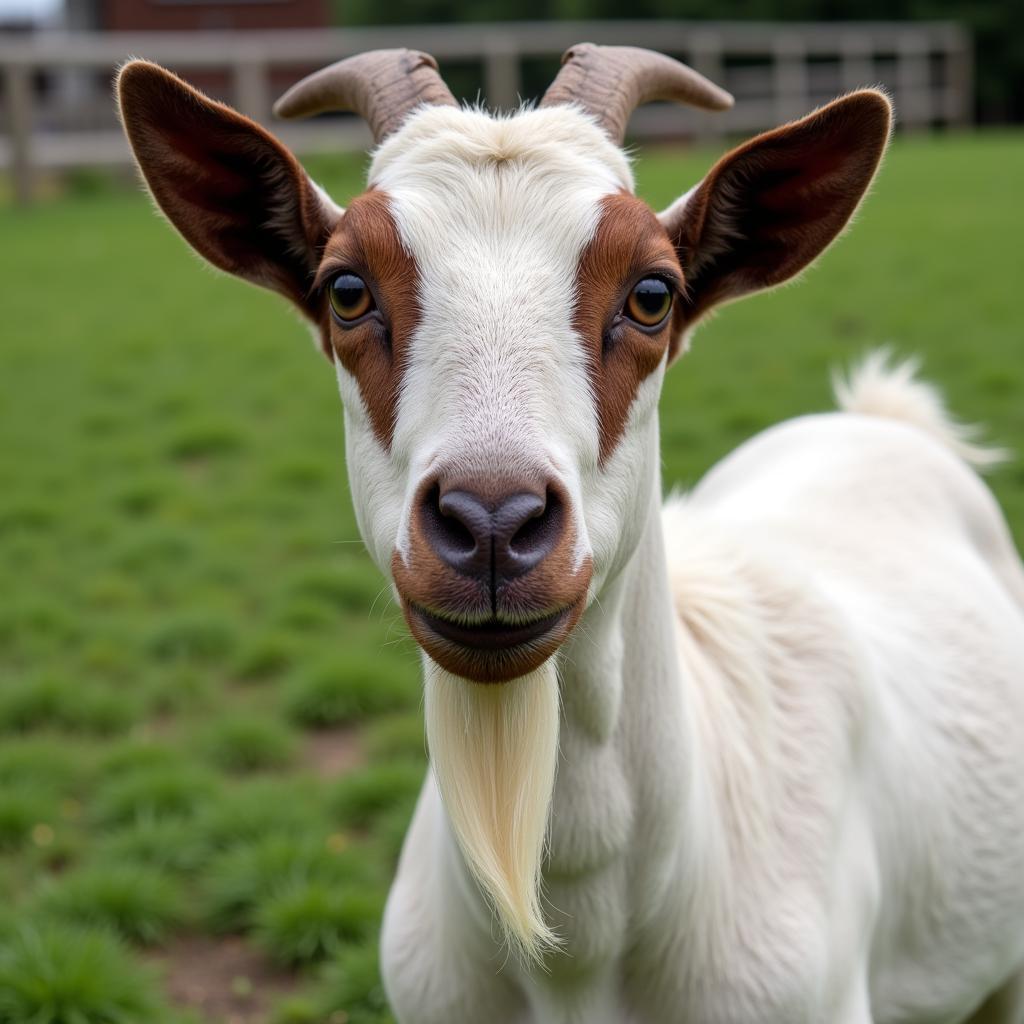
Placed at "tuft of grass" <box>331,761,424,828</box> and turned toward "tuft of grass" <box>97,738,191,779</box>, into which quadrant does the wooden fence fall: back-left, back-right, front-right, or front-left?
front-right

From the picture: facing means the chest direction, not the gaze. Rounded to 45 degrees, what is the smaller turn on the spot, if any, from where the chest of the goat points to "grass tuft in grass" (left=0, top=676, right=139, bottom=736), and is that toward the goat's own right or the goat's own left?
approximately 90° to the goat's own right

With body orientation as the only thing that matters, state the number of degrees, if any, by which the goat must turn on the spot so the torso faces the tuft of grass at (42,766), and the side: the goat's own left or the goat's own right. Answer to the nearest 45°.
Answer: approximately 90° to the goat's own right

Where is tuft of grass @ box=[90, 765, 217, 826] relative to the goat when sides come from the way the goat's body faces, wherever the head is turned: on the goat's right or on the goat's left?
on the goat's right

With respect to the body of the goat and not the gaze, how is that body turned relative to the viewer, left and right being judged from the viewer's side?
facing the viewer and to the left of the viewer

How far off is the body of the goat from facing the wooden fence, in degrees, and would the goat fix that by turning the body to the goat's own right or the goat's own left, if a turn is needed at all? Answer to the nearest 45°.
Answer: approximately 135° to the goat's own right

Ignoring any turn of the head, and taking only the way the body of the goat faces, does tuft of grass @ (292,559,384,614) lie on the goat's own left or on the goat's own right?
on the goat's own right

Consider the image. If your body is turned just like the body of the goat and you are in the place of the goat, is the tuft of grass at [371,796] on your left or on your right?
on your right
